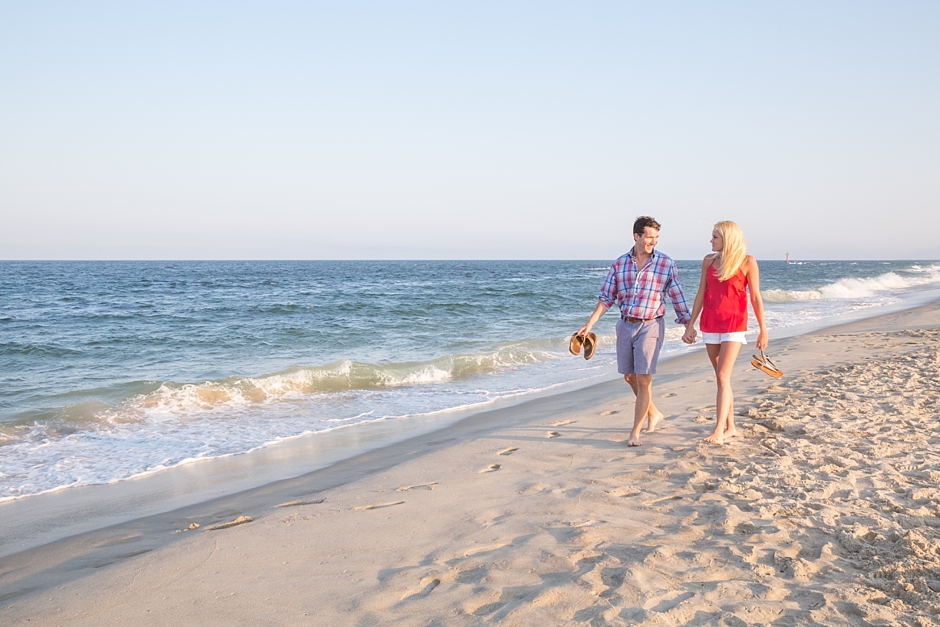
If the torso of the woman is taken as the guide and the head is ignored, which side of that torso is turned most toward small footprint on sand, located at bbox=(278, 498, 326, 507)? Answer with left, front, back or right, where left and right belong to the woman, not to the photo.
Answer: front

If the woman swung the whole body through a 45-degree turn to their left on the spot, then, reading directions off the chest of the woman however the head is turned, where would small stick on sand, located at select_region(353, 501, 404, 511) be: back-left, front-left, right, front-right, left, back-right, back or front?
front-right

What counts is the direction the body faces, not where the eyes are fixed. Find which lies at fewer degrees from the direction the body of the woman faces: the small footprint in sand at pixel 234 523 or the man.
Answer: the small footprint in sand

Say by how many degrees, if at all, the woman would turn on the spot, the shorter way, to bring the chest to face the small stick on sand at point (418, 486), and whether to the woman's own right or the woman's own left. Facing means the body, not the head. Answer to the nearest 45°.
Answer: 0° — they already face it

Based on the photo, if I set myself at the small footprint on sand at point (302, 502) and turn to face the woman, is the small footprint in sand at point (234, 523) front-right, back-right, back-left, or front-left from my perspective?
back-right

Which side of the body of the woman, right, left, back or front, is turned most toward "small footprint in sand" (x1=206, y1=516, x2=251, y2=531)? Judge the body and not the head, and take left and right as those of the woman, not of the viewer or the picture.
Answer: front

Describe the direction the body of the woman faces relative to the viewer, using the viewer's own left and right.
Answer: facing the viewer and to the left of the viewer

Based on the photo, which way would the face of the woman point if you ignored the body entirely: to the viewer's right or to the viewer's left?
to the viewer's left

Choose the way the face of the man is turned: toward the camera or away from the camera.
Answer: toward the camera
